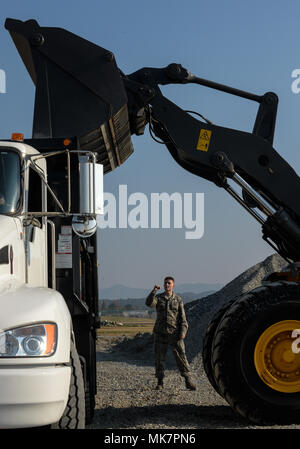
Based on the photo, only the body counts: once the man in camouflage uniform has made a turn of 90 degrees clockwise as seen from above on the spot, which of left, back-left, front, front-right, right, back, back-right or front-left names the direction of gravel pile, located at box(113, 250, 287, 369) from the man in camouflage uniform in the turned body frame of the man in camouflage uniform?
right

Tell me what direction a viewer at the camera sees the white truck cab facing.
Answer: facing the viewer

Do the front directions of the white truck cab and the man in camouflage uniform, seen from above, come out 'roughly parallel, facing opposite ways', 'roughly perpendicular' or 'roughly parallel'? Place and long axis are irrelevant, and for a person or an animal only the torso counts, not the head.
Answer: roughly parallel

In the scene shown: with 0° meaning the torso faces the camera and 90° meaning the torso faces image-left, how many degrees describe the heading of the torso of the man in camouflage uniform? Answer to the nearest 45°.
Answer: approximately 0°

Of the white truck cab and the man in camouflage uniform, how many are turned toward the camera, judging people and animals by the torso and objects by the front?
2

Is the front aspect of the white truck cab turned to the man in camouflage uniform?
no

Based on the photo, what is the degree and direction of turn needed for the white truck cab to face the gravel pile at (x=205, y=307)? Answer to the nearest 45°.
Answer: approximately 180°

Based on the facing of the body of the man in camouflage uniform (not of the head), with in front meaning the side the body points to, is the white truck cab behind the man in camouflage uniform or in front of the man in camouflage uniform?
in front
